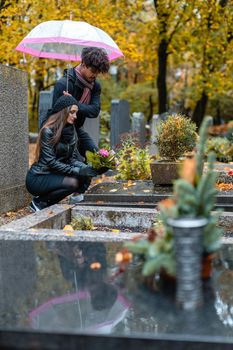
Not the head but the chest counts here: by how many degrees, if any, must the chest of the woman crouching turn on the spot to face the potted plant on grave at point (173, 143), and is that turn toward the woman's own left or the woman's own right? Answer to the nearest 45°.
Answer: approximately 45° to the woman's own left

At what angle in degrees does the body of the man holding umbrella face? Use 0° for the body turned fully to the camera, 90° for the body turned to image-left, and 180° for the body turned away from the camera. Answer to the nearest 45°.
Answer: approximately 315°

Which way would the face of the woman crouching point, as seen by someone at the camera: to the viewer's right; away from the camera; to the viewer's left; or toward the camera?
to the viewer's right

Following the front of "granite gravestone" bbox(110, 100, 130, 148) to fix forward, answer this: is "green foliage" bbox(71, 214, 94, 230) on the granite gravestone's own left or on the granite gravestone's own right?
on the granite gravestone's own right

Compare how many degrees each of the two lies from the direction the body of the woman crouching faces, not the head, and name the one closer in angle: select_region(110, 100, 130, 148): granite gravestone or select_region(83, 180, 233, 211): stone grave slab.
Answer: the stone grave slab

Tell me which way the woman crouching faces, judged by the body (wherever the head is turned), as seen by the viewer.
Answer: to the viewer's right

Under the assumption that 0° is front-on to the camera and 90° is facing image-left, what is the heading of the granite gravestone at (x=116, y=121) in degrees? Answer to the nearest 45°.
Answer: approximately 315°

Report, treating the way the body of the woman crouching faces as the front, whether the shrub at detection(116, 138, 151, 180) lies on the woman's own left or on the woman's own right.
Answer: on the woman's own left
